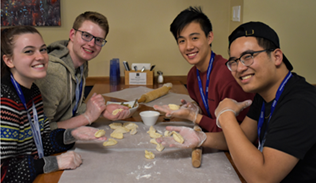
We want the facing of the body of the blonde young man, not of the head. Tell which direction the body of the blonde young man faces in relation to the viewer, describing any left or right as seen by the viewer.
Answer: facing the viewer and to the right of the viewer

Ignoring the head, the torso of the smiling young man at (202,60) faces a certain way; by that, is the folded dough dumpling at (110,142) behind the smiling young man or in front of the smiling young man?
in front

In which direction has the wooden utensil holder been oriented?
toward the camera

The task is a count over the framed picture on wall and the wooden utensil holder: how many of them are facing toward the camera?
2

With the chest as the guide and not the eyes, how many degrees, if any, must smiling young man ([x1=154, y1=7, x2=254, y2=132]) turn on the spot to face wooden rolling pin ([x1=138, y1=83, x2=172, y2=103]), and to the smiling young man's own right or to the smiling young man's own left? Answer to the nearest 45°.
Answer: approximately 90° to the smiling young man's own right
